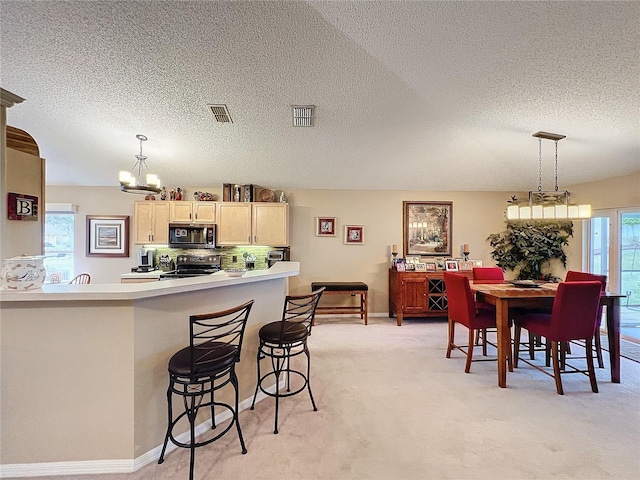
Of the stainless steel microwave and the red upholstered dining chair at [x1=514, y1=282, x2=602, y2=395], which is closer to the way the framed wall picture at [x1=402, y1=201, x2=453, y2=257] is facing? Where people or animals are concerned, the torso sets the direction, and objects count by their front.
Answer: the red upholstered dining chair

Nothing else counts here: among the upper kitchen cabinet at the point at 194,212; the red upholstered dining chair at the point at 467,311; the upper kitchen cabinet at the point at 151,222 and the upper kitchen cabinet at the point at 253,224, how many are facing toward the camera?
3

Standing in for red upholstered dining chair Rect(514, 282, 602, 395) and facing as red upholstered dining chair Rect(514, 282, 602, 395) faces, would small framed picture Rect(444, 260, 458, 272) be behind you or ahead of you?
ahead

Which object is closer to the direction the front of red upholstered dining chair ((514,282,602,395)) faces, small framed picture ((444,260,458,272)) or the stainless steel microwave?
the small framed picture

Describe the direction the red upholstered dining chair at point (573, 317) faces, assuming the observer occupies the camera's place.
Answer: facing away from the viewer and to the left of the viewer

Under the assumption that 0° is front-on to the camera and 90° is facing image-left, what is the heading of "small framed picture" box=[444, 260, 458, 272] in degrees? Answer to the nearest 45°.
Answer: approximately 0°

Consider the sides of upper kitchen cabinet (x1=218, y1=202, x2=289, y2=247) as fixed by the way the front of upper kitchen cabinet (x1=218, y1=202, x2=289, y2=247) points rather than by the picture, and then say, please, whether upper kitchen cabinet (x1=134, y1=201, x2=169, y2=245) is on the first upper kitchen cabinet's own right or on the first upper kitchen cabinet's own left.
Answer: on the first upper kitchen cabinet's own right

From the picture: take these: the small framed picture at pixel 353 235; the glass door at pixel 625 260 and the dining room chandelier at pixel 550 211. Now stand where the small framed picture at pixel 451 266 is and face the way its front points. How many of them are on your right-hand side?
1

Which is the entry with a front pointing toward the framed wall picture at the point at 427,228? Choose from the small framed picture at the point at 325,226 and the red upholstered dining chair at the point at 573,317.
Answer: the red upholstered dining chair

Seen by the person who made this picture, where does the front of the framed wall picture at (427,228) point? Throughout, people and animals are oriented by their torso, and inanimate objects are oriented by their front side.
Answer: facing the viewer

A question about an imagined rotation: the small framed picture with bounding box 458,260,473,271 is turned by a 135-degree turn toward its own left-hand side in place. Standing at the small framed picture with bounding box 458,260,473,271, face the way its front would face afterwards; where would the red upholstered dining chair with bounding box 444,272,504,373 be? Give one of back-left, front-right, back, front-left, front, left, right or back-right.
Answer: back-right

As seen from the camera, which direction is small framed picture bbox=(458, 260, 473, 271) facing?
toward the camera

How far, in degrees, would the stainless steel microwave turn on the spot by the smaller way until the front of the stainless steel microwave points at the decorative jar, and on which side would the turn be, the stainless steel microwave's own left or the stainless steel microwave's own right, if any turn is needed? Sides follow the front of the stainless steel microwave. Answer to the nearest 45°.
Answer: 0° — it already faces it

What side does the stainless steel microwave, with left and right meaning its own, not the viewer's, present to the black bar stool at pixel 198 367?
front

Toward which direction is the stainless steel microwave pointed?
toward the camera
